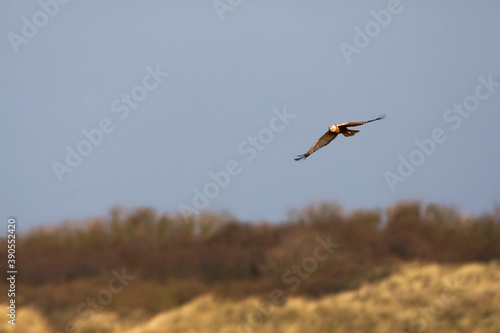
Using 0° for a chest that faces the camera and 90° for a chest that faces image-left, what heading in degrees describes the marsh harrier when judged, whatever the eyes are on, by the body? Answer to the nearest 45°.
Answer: approximately 45°
